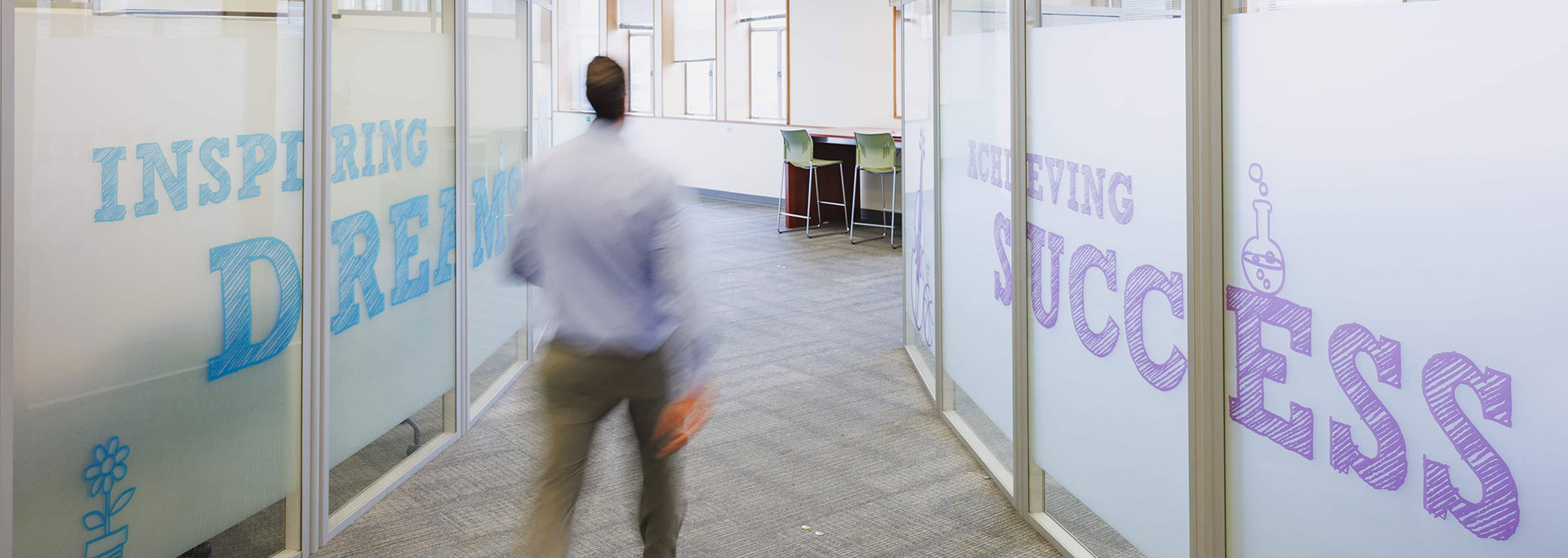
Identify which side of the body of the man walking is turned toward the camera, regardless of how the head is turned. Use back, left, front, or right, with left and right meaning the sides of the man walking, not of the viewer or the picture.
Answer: back

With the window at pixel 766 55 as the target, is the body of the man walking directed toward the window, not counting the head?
yes

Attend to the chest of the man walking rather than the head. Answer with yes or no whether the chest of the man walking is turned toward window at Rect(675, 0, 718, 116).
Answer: yes

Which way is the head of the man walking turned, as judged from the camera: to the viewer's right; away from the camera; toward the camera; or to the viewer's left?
away from the camera
